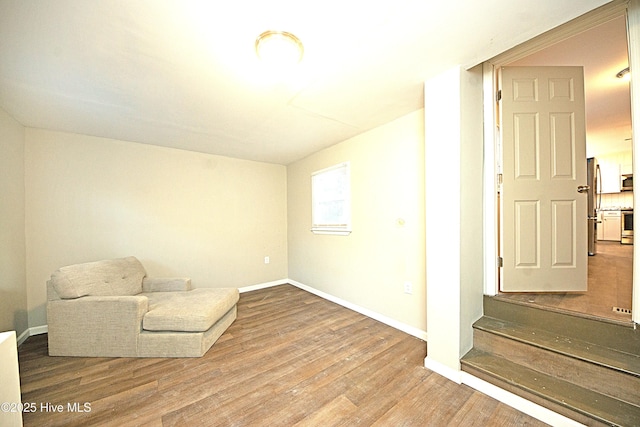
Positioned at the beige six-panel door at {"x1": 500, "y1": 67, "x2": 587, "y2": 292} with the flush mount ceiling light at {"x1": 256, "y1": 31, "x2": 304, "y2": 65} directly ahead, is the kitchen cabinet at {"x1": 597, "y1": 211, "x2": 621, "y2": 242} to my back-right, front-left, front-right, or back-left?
back-right

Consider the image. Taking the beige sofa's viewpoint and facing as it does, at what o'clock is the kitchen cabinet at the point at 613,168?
The kitchen cabinet is roughly at 11 o'clock from the beige sofa.

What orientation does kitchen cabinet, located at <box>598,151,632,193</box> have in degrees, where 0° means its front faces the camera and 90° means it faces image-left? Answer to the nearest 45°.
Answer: approximately 45°

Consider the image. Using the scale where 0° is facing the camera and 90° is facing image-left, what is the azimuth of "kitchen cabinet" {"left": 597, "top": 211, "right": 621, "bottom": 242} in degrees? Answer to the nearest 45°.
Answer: approximately 0°

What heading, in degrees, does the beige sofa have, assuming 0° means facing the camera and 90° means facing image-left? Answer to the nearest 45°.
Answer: approximately 315°

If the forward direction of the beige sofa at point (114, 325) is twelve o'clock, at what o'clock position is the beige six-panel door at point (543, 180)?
The beige six-panel door is roughly at 12 o'clock from the beige sofa.
